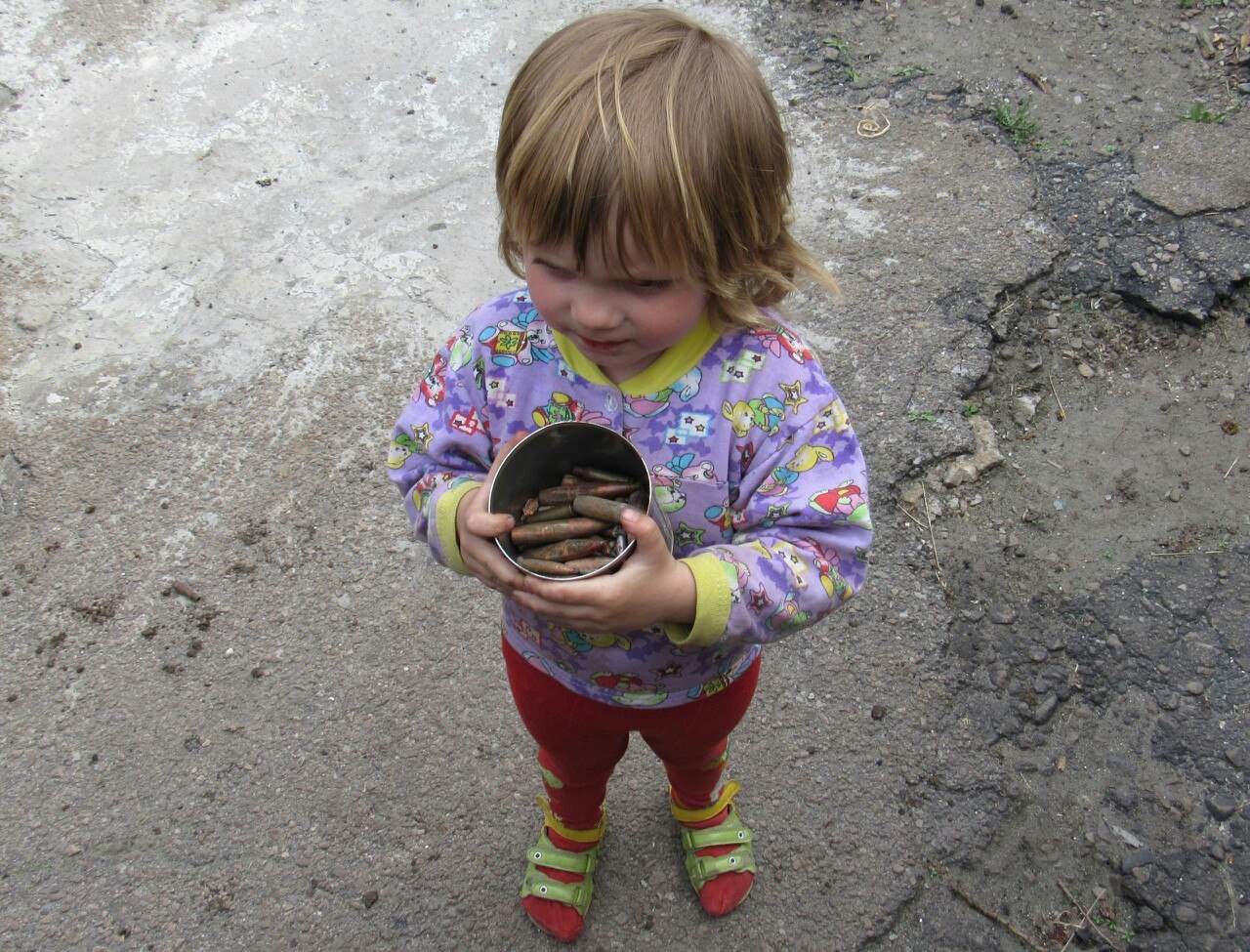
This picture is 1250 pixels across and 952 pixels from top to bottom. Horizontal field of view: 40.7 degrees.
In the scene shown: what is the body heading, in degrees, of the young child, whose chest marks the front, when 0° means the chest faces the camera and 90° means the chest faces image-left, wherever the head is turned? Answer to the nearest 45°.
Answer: approximately 0°

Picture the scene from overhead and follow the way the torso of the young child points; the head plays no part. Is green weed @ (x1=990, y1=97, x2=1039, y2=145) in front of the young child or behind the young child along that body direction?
behind

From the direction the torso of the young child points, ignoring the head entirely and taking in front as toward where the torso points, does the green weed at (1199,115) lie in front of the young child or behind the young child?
behind
